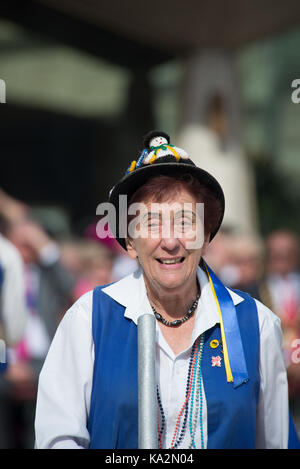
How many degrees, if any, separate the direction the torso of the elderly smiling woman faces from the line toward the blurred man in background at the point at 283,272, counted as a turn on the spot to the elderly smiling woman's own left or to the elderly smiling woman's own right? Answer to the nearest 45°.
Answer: approximately 180°

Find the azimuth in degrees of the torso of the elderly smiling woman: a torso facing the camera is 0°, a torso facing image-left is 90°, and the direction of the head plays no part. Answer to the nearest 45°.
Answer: approximately 0°

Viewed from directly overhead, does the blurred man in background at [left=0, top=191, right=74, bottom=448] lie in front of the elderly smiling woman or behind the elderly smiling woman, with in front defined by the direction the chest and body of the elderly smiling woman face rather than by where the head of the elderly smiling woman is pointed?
behind
